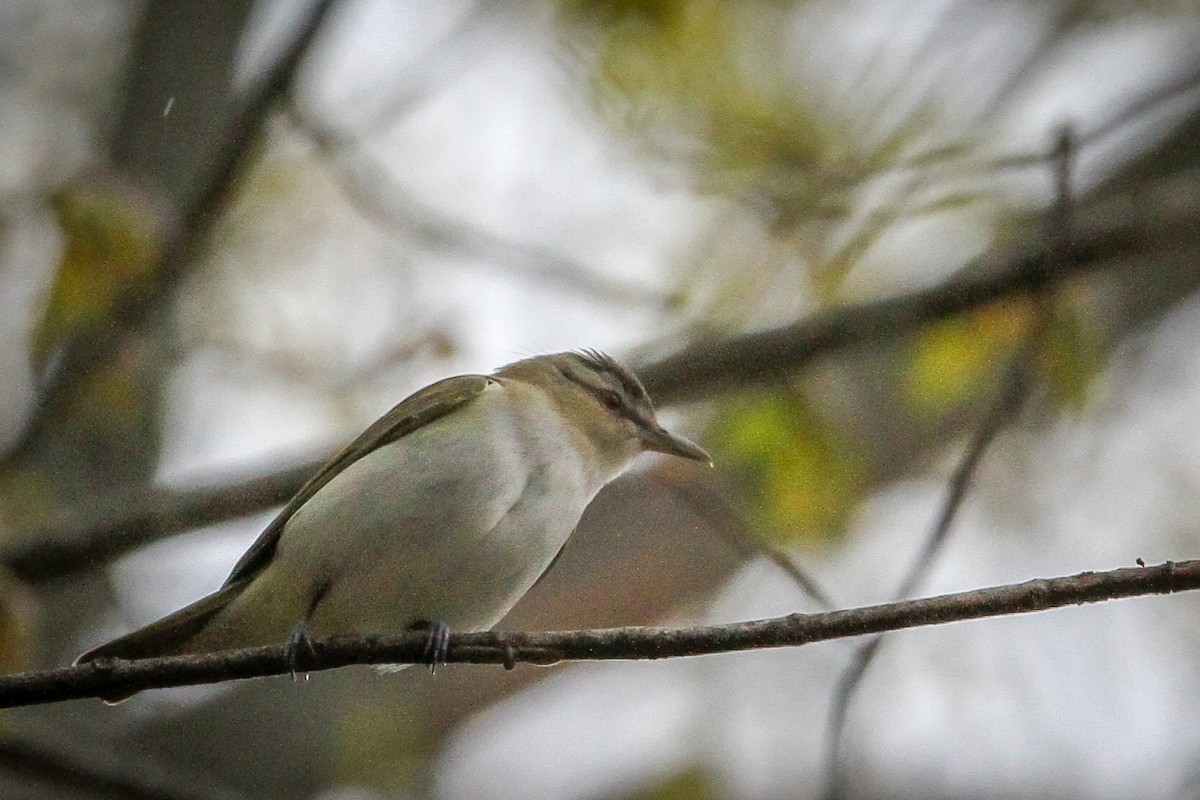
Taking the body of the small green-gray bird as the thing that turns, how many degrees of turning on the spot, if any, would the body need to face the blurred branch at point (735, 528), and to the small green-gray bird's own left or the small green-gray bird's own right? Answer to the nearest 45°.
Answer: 0° — it already faces it

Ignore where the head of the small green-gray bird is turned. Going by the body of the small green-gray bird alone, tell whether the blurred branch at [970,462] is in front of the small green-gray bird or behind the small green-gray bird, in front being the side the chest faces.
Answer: in front

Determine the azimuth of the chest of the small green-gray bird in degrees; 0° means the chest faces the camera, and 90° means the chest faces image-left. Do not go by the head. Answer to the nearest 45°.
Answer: approximately 270°

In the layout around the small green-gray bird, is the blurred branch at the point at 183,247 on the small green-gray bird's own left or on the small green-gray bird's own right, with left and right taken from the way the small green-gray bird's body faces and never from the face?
on the small green-gray bird's own left

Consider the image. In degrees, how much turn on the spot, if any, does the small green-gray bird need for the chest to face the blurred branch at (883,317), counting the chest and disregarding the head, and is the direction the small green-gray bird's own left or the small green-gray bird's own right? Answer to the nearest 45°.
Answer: approximately 45° to the small green-gray bird's own left
